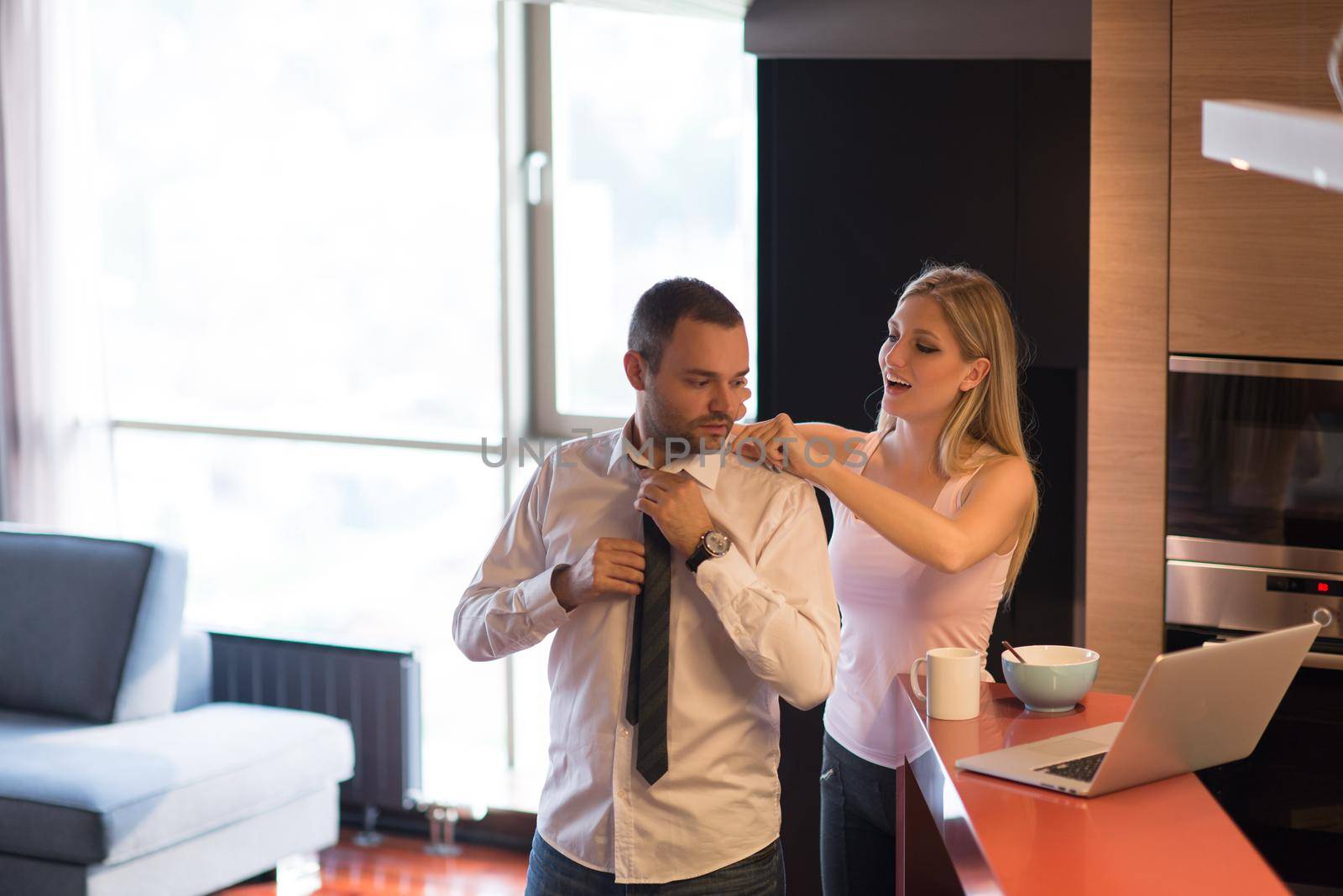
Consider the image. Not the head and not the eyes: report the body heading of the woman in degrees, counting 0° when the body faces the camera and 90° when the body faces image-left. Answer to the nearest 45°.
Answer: approximately 45°

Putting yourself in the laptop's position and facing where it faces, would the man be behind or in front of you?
in front

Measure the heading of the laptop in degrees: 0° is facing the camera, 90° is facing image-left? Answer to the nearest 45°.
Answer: approximately 135°

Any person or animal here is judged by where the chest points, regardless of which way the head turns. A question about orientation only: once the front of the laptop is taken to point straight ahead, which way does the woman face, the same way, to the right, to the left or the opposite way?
to the left

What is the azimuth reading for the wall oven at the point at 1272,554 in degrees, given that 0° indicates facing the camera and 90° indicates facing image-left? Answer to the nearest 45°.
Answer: approximately 0°

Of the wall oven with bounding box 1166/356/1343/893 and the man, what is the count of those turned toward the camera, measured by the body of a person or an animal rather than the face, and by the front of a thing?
2

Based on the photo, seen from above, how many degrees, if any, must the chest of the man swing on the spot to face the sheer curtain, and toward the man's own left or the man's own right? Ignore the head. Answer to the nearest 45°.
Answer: approximately 135° to the man's own right

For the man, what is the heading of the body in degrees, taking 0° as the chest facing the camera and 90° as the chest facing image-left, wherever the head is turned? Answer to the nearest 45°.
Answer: approximately 0°

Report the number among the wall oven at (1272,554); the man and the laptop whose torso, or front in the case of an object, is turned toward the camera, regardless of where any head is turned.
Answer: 2
